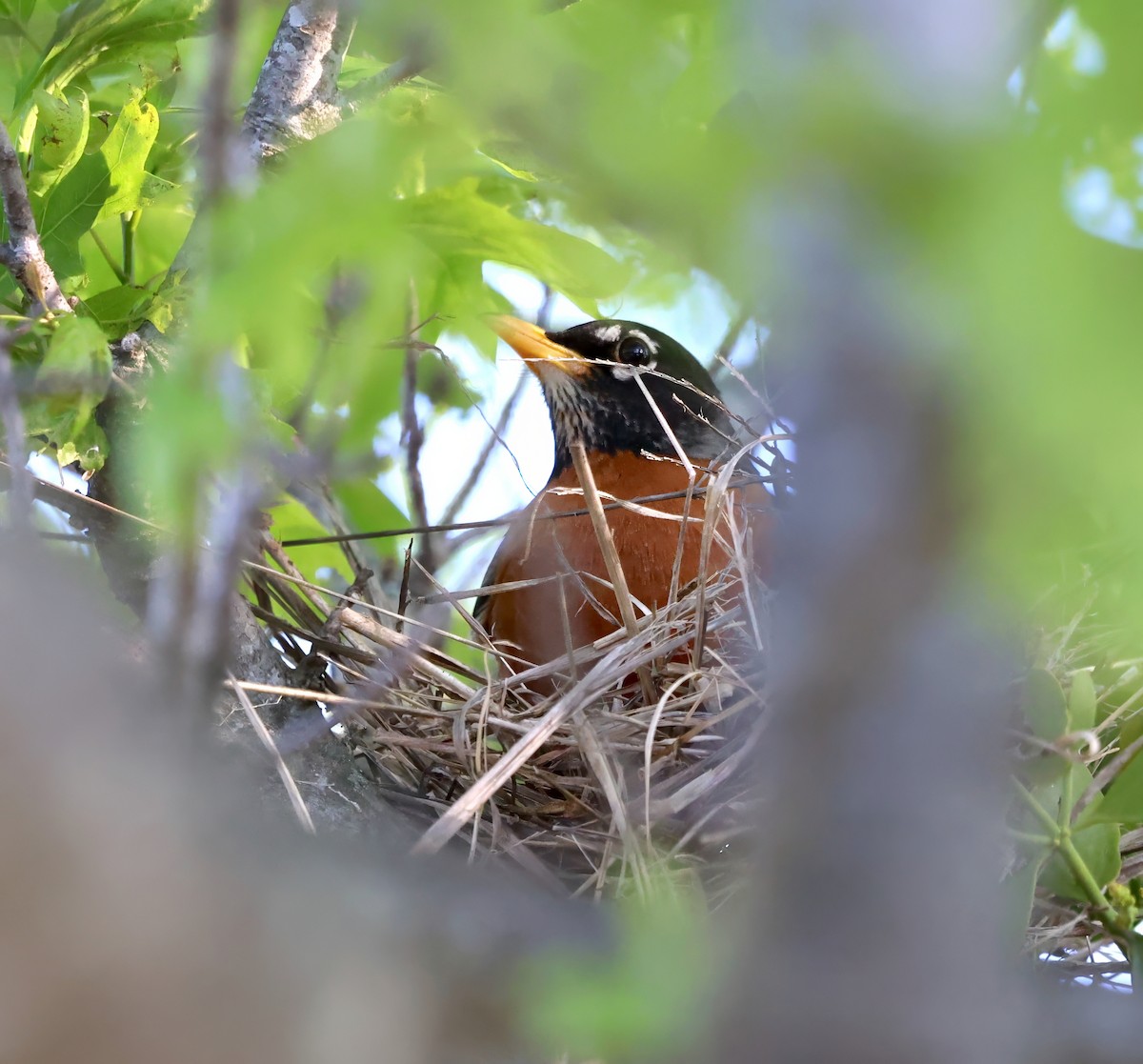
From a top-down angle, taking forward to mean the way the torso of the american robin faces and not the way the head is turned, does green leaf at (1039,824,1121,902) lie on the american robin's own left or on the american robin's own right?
on the american robin's own left

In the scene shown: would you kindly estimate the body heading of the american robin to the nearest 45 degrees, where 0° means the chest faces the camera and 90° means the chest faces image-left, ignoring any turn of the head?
approximately 45°

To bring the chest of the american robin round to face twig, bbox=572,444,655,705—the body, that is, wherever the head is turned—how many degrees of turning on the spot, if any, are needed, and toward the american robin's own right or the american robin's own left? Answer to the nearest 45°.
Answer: approximately 45° to the american robin's own left

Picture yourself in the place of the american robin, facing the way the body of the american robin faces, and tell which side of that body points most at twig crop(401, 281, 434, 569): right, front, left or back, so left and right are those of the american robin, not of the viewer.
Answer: right
